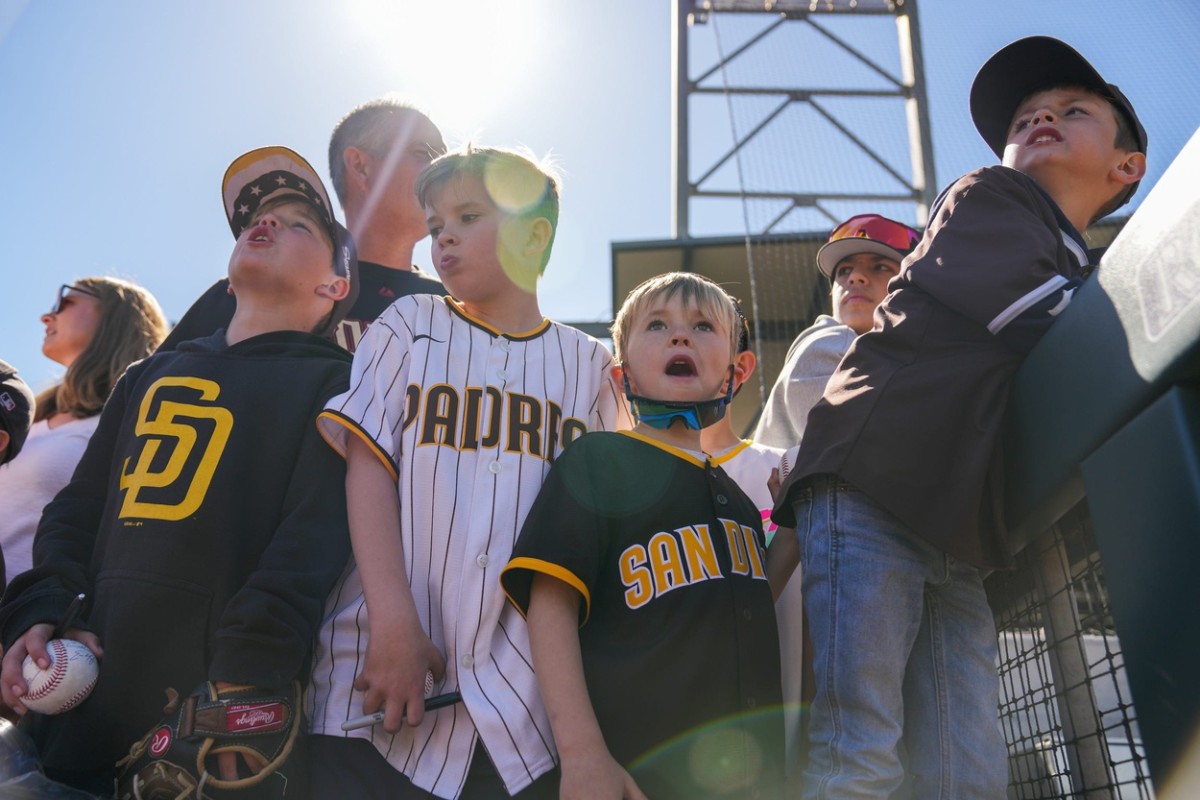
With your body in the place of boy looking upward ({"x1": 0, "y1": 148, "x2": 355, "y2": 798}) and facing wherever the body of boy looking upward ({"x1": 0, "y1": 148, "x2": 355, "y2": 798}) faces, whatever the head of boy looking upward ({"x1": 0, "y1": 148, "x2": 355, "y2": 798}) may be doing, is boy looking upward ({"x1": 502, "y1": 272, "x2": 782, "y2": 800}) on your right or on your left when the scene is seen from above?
on your left

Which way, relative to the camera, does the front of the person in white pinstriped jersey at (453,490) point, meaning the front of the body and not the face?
toward the camera

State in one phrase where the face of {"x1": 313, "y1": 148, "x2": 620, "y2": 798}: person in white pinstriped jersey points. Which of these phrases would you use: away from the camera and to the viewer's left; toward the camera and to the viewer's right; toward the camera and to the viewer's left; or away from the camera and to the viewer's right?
toward the camera and to the viewer's left

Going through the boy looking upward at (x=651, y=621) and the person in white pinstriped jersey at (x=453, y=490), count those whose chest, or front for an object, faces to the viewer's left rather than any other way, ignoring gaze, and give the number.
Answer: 0
